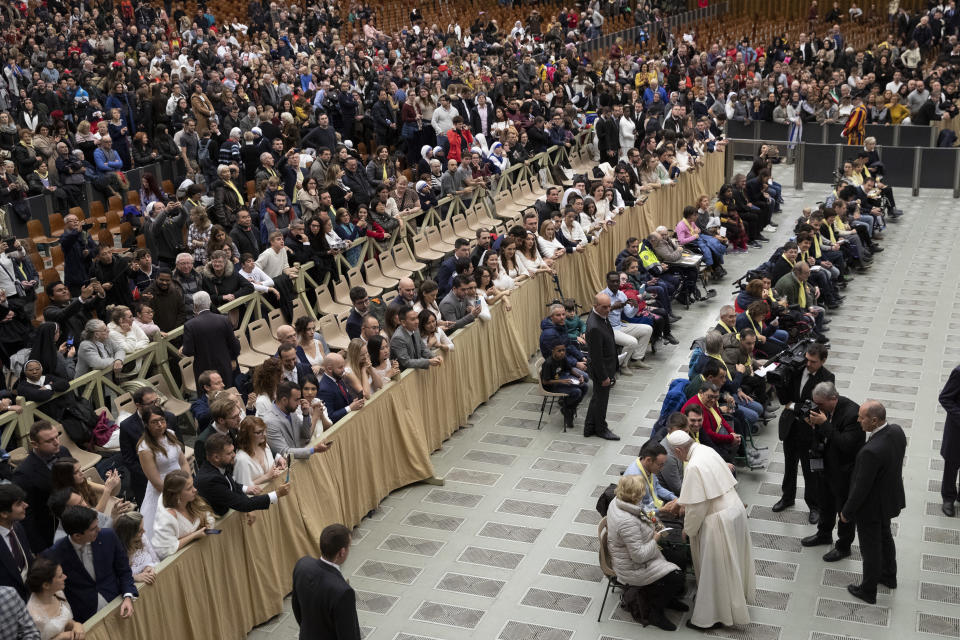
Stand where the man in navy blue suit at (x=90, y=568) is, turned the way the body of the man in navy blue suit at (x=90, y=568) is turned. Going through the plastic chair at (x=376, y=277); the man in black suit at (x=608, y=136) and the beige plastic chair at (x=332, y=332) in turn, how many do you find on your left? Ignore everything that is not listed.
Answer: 3

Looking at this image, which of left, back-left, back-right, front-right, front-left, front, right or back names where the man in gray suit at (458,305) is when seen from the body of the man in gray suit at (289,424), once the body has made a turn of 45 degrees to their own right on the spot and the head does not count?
back-left

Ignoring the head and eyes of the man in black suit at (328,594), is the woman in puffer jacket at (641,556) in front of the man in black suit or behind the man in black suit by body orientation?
in front

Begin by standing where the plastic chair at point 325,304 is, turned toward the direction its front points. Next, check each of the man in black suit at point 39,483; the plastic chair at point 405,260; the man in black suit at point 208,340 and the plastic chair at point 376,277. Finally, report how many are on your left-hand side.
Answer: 2

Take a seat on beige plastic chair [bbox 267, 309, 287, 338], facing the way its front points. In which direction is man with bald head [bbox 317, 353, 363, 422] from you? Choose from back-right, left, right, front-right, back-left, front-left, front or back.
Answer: front-right

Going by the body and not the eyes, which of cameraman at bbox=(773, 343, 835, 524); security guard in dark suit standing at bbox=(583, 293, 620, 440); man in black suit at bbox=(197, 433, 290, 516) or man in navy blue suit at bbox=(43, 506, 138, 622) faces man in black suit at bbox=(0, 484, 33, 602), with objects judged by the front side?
the cameraman

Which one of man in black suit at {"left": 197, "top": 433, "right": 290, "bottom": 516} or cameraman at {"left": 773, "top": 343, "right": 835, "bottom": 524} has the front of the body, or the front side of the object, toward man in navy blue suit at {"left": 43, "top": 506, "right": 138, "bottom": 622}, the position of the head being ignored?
the cameraman

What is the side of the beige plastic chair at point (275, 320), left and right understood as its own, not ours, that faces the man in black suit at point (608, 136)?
left

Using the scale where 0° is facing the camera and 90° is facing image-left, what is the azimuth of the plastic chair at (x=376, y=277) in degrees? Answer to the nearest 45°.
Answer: approximately 315°

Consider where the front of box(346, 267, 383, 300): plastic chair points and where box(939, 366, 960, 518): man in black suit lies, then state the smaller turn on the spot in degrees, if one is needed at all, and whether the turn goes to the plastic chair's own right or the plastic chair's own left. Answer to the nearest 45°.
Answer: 0° — it already faces them

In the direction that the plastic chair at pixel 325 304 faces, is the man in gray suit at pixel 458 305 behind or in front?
in front

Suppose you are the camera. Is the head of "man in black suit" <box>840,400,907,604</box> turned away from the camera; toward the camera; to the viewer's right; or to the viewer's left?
to the viewer's left

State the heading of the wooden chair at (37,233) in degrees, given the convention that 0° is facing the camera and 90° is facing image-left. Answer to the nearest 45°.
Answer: approximately 315°

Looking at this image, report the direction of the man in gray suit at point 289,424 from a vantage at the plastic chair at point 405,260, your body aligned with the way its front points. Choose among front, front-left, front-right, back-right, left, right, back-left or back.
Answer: front-right

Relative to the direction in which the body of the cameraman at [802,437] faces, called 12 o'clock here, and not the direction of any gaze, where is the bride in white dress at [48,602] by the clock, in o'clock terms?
The bride in white dress is roughly at 12 o'clock from the cameraman.

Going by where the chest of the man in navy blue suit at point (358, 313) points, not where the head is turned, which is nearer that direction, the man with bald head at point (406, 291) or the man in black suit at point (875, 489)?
the man in black suit
